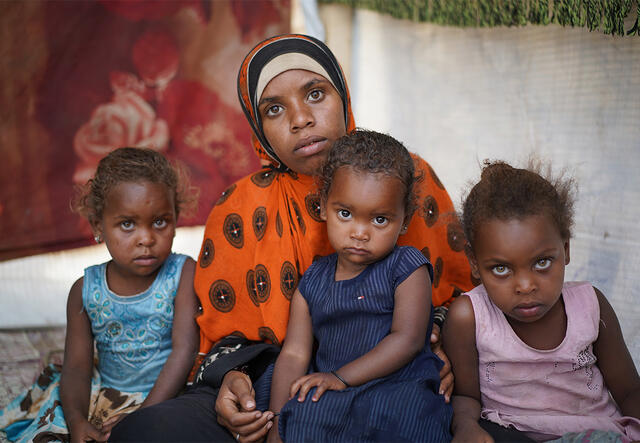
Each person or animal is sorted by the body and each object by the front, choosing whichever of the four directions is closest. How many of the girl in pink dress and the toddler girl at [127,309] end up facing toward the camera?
2

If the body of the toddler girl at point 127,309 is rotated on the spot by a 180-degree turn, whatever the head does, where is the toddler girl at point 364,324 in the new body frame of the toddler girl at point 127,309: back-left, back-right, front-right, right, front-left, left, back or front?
back-right

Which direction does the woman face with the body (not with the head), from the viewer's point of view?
toward the camera

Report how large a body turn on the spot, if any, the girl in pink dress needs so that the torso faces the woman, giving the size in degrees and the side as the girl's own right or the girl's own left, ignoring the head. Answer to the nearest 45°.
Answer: approximately 90° to the girl's own right

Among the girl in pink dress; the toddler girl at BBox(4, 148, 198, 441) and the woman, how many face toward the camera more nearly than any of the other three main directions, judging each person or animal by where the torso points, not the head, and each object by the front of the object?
3

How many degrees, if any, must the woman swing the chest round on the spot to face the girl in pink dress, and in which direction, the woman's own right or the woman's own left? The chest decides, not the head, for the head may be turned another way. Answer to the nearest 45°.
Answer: approximately 45° to the woman's own left

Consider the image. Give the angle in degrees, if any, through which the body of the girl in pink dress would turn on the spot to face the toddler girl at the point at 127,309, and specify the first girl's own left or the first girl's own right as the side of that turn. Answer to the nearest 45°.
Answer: approximately 90° to the first girl's own right

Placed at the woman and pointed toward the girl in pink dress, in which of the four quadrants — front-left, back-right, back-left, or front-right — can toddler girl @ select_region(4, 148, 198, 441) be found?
back-right

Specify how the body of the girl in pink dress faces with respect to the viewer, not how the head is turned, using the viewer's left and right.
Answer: facing the viewer

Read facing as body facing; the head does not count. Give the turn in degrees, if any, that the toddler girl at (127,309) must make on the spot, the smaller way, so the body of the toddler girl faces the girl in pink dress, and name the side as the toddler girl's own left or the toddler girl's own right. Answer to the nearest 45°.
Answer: approximately 45° to the toddler girl's own left

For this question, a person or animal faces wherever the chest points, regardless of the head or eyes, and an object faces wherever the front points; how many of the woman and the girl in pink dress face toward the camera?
2

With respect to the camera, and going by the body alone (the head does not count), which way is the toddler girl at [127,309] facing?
toward the camera
